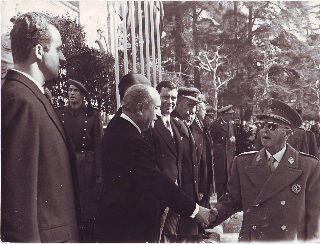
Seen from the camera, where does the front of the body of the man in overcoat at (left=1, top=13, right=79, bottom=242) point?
to the viewer's right

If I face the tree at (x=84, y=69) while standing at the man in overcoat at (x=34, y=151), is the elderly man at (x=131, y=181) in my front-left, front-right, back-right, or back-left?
front-right

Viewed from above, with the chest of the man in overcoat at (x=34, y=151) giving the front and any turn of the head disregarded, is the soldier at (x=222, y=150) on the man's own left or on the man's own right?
on the man's own left

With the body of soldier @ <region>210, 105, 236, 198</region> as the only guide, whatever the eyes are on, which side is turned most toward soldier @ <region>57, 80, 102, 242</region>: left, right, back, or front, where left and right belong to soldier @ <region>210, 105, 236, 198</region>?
right

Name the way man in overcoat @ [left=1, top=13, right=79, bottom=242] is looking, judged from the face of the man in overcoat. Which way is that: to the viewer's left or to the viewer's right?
to the viewer's right

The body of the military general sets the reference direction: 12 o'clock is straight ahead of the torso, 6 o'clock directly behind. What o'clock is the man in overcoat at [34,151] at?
The man in overcoat is roughly at 12 o'clock from the military general.

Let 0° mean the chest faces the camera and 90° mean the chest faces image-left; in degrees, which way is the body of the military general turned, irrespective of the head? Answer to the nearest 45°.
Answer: approximately 45°

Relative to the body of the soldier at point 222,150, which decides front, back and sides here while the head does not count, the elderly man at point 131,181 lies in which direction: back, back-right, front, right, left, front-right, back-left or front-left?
front-right

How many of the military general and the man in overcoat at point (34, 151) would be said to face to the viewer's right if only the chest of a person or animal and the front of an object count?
1

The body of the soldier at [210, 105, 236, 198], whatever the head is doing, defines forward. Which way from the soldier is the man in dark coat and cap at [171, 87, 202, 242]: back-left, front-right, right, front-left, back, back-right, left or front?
front-right

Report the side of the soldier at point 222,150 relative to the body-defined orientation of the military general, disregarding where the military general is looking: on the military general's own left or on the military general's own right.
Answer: on the military general's own right

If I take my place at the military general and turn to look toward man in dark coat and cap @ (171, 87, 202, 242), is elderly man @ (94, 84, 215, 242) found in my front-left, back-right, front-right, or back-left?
front-left
